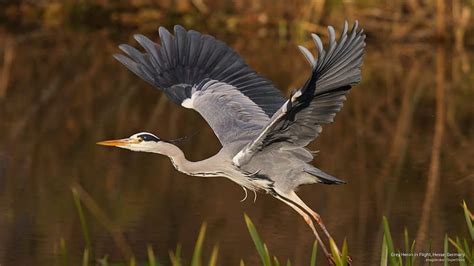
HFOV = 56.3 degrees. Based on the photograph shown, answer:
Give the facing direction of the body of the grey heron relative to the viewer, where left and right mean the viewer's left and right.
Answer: facing to the left of the viewer

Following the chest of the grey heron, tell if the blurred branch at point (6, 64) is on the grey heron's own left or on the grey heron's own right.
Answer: on the grey heron's own right
